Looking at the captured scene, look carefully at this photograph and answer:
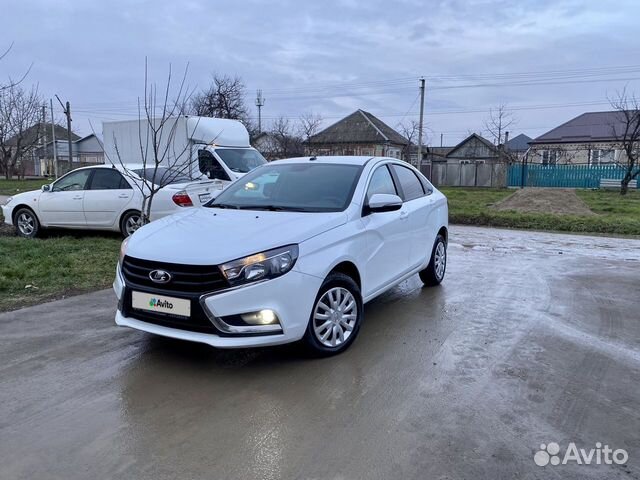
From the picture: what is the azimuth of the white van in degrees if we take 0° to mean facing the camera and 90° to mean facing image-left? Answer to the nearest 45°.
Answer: approximately 315°

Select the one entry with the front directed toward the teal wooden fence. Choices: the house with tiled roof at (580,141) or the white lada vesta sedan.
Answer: the house with tiled roof

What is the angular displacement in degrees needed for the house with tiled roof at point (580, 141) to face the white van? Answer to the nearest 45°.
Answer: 0° — it already faces it

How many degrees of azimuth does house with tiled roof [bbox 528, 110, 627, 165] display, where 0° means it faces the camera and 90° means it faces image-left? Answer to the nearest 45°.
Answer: approximately 0°

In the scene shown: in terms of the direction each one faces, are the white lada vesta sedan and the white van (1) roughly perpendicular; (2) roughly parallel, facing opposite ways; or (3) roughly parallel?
roughly perpendicular

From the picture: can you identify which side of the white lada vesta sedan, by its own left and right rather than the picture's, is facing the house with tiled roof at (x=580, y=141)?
back

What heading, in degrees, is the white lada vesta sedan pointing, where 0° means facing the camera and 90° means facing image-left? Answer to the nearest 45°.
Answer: approximately 45°

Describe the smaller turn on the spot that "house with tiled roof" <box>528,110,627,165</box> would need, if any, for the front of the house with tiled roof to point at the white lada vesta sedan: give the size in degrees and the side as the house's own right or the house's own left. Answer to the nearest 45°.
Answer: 0° — it already faces it
